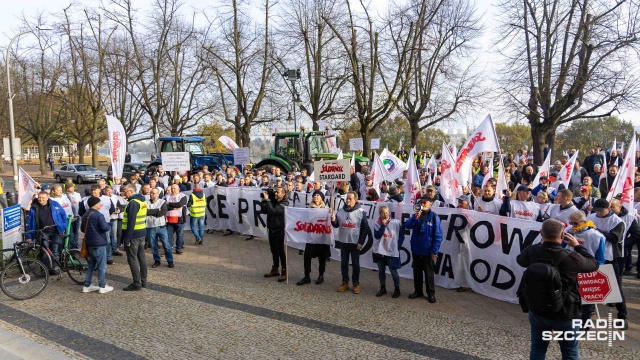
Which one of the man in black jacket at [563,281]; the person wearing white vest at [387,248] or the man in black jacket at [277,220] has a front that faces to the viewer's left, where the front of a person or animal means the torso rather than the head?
the man in black jacket at [277,220]

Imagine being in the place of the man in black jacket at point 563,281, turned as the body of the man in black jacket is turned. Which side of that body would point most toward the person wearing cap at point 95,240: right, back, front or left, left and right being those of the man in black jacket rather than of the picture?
left

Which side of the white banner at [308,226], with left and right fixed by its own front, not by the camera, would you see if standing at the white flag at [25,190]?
right

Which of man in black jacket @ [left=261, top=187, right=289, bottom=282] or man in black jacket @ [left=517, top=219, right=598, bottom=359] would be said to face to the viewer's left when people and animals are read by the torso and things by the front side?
man in black jacket @ [left=261, top=187, right=289, bottom=282]

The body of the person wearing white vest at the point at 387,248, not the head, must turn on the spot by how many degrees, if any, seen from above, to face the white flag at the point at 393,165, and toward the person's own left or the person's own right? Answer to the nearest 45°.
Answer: approximately 180°

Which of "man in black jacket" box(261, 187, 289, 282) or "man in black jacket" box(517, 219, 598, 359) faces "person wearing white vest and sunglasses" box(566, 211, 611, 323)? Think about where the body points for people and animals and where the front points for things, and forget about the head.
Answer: "man in black jacket" box(517, 219, 598, 359)

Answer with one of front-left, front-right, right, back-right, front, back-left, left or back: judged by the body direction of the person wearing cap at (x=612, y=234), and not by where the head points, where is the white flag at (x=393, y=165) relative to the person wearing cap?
right

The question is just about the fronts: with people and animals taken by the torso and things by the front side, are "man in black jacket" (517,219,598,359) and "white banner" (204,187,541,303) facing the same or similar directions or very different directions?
very different directions

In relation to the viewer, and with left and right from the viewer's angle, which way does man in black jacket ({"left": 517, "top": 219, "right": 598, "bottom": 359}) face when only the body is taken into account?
facing away from the viewer

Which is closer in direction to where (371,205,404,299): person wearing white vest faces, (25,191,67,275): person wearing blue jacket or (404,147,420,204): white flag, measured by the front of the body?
the person wearing blue jacket

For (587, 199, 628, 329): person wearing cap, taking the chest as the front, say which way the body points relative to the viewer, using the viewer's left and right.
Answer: facing the viewer and to the left of the viewer

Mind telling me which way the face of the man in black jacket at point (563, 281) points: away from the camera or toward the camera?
away from the camera

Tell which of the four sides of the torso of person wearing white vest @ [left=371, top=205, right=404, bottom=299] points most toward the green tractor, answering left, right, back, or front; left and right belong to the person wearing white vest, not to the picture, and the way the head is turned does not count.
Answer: back

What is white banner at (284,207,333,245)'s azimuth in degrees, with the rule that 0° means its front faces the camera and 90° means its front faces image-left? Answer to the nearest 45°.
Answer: approximately 0°
